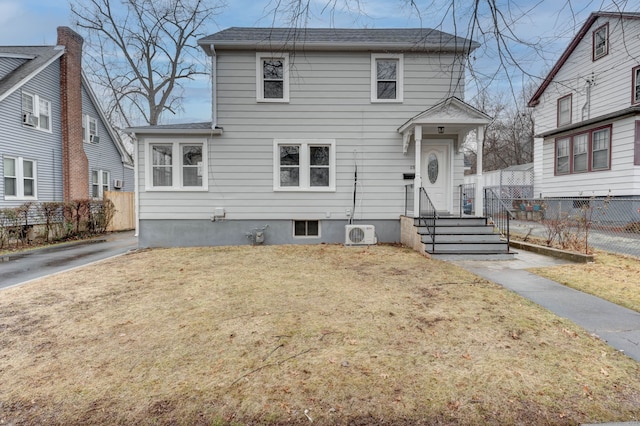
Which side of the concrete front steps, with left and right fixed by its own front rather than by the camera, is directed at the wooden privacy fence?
right

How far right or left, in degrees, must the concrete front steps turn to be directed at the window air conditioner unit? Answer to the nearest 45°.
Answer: approximately 90° to its right

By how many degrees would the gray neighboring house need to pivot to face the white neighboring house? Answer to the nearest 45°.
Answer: approximately 90° to its left

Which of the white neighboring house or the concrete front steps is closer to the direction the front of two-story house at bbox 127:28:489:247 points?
the concrete front steps

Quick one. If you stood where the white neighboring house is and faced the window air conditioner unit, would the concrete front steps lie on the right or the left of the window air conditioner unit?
left

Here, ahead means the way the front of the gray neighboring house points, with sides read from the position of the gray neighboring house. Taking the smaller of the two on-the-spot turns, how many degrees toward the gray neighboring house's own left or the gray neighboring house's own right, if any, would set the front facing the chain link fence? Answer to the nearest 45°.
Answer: approximately 90° to the gray neighboring house's own left

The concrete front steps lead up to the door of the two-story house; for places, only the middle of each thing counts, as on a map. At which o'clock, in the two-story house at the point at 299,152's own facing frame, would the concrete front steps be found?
The concrete front steps is roughly at 10 o'clock from the two-story house.

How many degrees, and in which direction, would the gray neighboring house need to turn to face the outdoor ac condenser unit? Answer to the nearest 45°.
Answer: approximately 90° to its left

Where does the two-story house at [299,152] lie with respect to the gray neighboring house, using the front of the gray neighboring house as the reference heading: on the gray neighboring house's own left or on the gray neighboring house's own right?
on the gray neighboring house's own left

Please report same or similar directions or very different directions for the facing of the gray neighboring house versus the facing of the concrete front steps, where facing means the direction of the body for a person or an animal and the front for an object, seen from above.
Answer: same or similar directions

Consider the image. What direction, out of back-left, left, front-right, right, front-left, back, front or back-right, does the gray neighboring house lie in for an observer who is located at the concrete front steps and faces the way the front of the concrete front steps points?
right

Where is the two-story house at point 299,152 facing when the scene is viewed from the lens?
facing the viewer

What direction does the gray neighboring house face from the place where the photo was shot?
facing the viewer and to the left of the viewer

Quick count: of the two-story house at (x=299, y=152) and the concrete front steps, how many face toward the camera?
2

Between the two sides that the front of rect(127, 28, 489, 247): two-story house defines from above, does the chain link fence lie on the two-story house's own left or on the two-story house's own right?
on the two-story house's own left
